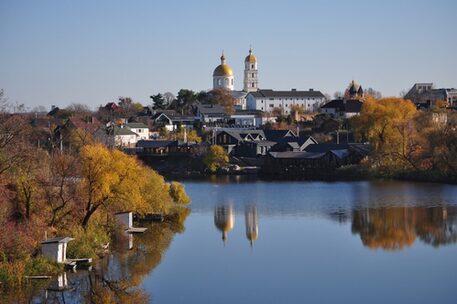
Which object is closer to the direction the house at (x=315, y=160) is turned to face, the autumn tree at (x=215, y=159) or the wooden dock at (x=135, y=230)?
the wooden dock

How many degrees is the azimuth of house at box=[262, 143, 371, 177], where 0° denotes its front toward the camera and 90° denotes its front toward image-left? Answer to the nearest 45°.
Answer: approximately 0°

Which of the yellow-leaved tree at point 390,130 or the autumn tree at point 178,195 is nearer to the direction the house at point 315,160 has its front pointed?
the autumn tree

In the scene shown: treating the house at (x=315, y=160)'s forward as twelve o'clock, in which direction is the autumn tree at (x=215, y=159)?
The autumn tree is roughly at 3 o'clock from the house.

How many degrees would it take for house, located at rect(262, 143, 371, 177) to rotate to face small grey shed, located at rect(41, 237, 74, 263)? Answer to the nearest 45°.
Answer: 0° — it already faces it

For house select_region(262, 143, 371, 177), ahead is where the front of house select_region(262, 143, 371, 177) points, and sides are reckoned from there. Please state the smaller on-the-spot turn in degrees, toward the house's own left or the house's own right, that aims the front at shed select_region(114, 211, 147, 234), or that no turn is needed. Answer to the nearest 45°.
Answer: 0° — it already faces it

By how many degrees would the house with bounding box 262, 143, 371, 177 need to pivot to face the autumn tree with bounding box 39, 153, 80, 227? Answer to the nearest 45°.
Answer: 0° — it already faces it
